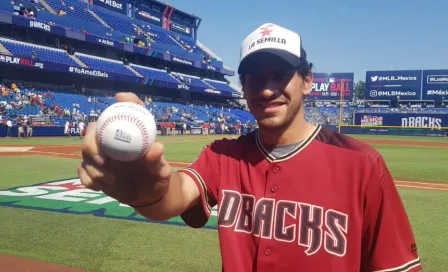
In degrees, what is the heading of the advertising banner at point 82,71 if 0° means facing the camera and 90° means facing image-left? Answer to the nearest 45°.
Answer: approximately 315°

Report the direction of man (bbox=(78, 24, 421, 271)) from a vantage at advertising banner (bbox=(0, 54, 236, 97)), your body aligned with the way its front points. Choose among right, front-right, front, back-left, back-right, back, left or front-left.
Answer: front-right
